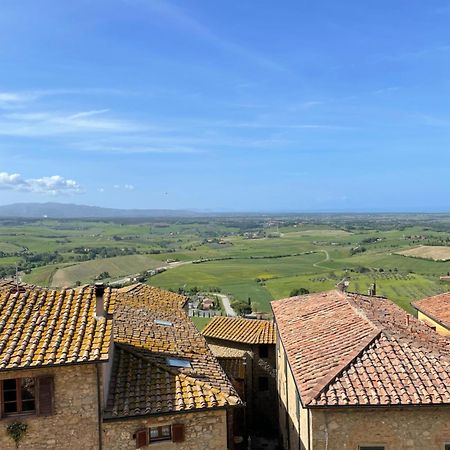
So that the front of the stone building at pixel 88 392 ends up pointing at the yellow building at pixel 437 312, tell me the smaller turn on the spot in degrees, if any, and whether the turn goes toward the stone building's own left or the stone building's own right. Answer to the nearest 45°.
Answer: approximately 135° to the stone building's own left

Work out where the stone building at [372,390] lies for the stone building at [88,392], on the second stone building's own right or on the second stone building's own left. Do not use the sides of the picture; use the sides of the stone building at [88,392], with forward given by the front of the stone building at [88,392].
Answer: on the second stone building's own left

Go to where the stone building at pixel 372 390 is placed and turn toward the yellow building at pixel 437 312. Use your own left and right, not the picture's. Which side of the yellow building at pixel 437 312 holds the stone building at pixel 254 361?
left

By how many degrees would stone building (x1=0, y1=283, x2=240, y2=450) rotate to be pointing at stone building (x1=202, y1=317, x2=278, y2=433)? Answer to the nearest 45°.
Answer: approximately 135° to its left

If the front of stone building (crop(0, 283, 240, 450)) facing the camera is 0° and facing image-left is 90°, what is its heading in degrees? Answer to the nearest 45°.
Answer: approximately 0°
